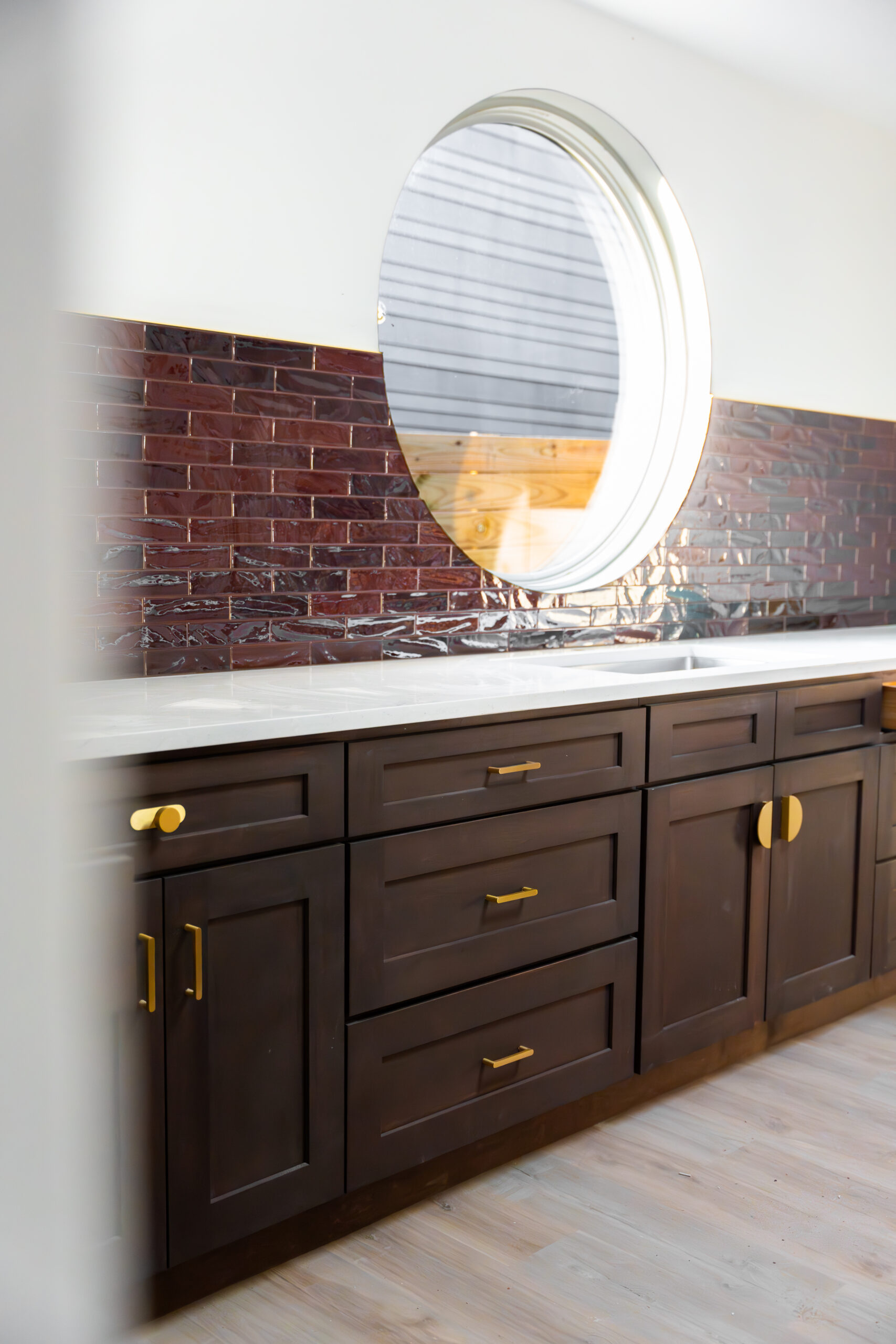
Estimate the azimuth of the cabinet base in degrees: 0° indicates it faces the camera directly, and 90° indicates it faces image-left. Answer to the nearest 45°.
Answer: approximately 315°
